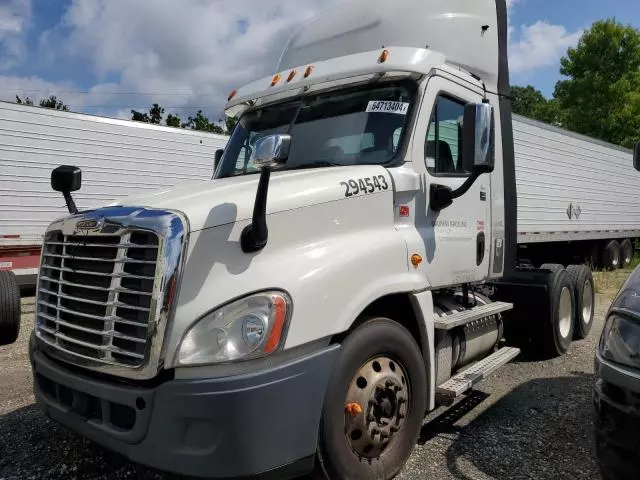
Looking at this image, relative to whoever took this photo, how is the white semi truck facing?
facing the viewer and to the left of the viewer

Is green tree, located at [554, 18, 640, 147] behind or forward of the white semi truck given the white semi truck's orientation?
behind

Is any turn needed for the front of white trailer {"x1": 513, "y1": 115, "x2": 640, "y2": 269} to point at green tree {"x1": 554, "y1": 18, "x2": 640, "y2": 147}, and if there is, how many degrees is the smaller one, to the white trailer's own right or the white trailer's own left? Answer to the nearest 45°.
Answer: approximately 135° to the white trailer's own right

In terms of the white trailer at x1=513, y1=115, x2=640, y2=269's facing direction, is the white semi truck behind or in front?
in front

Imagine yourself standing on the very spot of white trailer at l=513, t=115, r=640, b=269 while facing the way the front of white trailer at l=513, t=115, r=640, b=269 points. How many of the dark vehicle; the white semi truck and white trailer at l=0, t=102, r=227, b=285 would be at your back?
0

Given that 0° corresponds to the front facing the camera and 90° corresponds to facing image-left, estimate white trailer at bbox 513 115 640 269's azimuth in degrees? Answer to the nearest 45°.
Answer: approximately 45°

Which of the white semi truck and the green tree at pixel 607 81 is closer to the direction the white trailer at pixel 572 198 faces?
the white semi truck

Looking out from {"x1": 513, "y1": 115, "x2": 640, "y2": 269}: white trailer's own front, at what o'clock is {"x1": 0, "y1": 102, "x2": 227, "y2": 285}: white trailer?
{"x1": 0, "y1": 102, "x2": 227, "y2": 285}: white trailer is roughly at 12 o'clock from {"x1": 513, "y1": 115, "x2": 640, "y2": 269}: white trailer.

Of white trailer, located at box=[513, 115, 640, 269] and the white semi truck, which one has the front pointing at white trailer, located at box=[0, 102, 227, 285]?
white trailer, located at box=[513, 115, 640, 269]

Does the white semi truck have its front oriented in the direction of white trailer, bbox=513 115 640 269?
no

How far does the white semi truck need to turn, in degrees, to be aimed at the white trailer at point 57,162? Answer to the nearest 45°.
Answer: approximately 90° to its right

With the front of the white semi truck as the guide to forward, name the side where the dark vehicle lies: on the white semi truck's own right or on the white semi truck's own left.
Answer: on the white semi truck's own left

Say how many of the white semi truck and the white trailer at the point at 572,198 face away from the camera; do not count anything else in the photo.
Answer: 0
